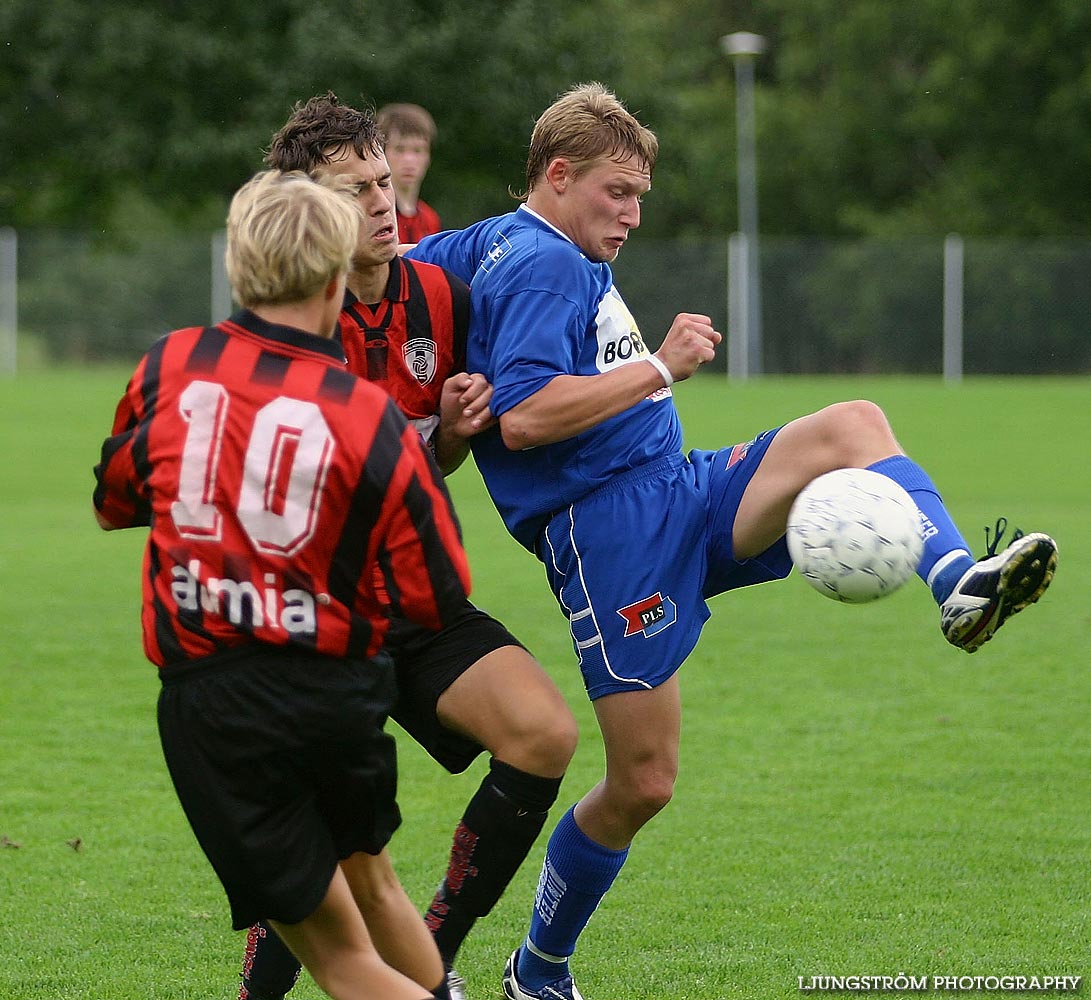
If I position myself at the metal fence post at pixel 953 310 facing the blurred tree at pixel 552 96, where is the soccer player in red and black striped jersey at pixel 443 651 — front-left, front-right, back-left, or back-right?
back-left

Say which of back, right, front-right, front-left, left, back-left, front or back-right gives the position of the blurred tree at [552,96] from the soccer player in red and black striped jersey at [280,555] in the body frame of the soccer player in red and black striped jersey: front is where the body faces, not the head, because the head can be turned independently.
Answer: front-left

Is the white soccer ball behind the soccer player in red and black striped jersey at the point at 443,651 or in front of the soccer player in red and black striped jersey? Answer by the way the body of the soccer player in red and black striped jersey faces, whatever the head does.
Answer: in front

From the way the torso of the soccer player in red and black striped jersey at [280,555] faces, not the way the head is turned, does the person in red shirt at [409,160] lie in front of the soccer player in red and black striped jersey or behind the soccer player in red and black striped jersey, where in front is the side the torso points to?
in front

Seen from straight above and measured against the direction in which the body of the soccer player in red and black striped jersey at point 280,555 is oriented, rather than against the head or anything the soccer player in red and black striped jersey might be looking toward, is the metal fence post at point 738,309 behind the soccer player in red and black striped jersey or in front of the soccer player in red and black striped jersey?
in front

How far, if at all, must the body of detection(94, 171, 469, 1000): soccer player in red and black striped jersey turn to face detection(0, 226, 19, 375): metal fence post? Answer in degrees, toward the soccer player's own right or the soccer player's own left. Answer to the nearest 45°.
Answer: approximately 45° to the soccer player's own left

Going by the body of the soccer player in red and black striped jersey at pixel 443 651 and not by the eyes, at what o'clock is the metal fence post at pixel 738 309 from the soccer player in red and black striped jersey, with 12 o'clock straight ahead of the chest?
The metal fence post is roughly at 8 o'clock from the soccer player in red and black striped jersey.

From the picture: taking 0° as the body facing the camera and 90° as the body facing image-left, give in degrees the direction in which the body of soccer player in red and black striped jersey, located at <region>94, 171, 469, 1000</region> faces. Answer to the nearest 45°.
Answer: approximately 225°

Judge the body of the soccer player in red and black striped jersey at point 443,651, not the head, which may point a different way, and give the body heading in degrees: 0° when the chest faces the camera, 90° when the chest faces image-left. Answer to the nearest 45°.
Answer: approximately 315°
